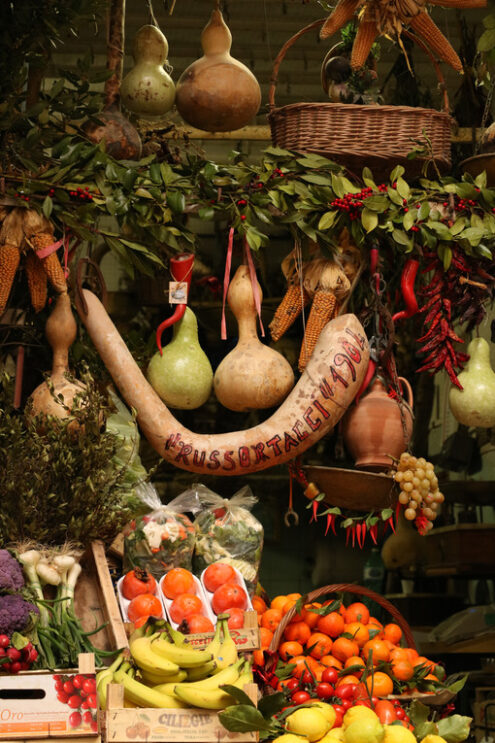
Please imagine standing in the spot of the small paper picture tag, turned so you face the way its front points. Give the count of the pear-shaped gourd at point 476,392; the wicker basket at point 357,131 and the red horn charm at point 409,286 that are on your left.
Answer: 3

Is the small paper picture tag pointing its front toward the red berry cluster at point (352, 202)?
no

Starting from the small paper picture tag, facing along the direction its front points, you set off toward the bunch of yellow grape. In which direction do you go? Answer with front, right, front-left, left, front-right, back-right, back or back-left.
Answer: left

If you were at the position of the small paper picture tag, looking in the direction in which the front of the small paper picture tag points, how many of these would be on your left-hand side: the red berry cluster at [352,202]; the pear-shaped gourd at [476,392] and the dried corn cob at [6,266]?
2

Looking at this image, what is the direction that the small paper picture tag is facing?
toward the camera
